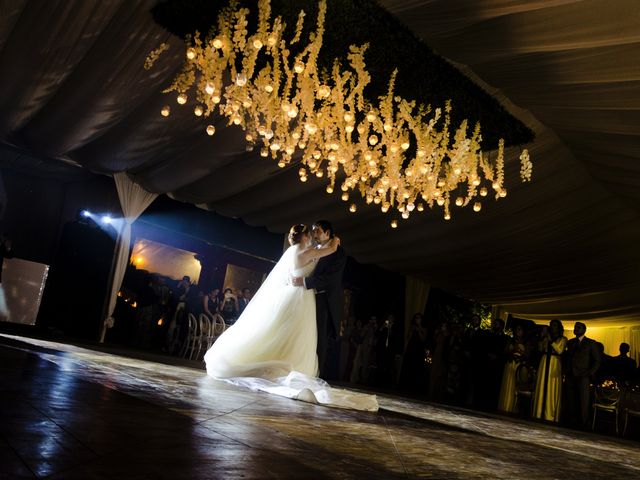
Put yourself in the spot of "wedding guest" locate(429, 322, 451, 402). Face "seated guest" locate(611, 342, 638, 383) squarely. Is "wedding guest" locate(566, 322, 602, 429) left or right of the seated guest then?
right

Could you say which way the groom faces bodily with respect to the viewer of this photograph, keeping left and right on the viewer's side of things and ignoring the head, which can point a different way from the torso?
facing to the left of the viewer

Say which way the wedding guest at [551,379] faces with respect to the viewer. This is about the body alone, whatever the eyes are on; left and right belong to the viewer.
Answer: facing the viewer and to the left of the viewer

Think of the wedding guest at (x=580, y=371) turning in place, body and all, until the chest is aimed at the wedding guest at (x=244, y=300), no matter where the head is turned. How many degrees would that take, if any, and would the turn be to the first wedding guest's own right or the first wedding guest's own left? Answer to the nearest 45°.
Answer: approximately 45° to the first wedding guest's own right

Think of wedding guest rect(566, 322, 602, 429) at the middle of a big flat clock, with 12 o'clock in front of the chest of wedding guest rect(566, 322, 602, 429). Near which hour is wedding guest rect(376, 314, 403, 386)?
wedding guest rect(376, 314, 403, 386) is roughly at 3 o'clock from wedding guest rect(566, 322, 602, 429).

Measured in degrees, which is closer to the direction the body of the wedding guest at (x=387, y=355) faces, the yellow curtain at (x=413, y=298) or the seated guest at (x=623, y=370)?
the seated guest

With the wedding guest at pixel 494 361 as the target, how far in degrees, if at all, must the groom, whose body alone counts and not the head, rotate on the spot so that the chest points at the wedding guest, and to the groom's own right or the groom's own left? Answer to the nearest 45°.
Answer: approximately 135° to the groom's own right

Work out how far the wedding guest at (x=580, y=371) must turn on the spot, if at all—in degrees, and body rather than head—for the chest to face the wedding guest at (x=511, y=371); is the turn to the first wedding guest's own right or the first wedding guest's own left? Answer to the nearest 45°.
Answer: approximately 90° to the first wedding guest's own right
